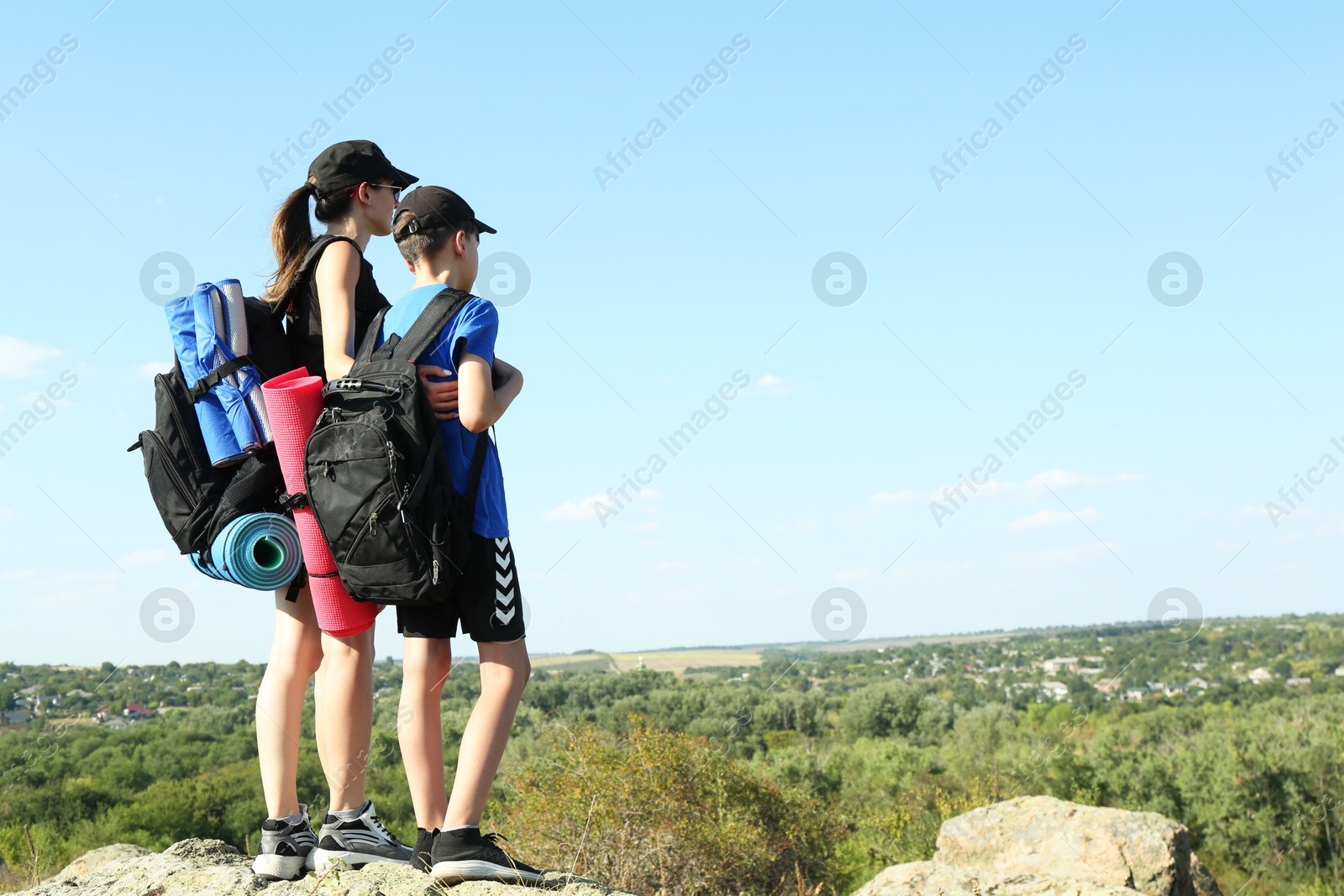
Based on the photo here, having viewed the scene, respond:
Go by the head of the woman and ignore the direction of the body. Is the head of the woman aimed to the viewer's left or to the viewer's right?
to the viewer's right

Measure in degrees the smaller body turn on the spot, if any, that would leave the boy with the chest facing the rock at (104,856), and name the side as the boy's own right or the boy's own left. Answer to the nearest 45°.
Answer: approximately 90° to the boy's own left

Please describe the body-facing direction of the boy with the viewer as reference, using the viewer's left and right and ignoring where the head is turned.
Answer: facing away from the viewer and to the right of the viewer

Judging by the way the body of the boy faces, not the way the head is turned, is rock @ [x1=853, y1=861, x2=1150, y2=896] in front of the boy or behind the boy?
in front

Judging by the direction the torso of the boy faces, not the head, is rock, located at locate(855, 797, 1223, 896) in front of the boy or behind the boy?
in front

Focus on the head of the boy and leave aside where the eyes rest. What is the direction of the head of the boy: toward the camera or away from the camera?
away from the camera

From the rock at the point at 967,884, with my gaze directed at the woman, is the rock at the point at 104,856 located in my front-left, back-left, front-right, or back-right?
front-right
